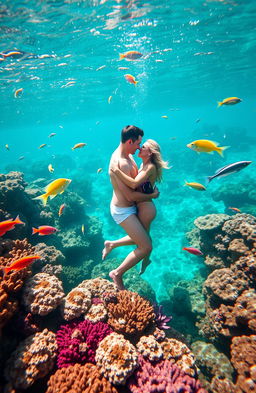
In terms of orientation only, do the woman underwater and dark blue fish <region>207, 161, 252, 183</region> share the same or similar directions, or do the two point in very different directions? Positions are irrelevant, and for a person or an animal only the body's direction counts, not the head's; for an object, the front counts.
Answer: very different directions

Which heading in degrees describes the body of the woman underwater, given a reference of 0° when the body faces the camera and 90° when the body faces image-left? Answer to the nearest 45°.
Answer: approximately 90°

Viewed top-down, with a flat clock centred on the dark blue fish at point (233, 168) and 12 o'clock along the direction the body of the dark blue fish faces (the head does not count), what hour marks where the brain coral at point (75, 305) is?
The brain coral is roughly at 4 o'clock from the dark blue fish.

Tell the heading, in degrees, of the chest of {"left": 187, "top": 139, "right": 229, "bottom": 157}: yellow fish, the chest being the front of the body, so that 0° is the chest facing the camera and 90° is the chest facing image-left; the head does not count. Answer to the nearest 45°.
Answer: approximately 90°

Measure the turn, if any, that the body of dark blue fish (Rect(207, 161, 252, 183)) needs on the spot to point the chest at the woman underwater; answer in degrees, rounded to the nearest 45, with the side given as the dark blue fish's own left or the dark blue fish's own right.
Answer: approximately 135° to the dark blue fish's own right

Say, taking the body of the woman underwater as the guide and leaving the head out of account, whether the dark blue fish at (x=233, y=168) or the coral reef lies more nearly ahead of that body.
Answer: the coral reef

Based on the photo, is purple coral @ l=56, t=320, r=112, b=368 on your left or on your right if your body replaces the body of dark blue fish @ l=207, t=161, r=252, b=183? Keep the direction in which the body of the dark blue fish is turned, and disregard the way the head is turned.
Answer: on your right
